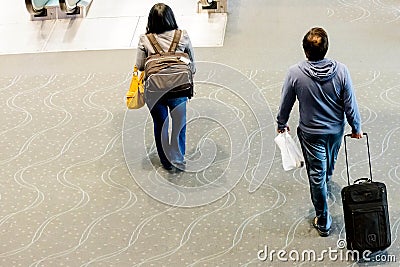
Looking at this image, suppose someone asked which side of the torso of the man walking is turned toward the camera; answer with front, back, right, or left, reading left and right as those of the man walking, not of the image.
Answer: back

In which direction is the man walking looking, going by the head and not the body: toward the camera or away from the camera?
away from the camera
